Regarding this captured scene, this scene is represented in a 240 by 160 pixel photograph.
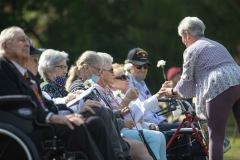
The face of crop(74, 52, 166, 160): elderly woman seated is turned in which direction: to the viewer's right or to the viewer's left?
to the viewer's right

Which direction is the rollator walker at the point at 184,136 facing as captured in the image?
to the viewer's right

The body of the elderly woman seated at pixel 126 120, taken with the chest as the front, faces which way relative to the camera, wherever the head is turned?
to the viewer's right

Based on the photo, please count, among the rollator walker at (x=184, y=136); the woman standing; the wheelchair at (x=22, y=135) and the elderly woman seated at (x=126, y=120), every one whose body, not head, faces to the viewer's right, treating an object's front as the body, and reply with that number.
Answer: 3

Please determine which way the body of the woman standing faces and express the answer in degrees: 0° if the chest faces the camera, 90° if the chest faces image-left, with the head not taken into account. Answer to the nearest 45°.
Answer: approximately 135°

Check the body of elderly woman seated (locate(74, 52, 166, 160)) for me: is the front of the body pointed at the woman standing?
yes

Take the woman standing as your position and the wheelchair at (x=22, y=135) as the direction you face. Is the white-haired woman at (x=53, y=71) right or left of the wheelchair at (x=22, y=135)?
right

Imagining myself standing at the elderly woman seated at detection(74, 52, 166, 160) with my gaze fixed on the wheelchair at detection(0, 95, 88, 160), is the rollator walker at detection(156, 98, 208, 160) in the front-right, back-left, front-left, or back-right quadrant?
back-left

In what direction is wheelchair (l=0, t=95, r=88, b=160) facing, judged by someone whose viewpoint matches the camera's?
facing to the right of the viewer
